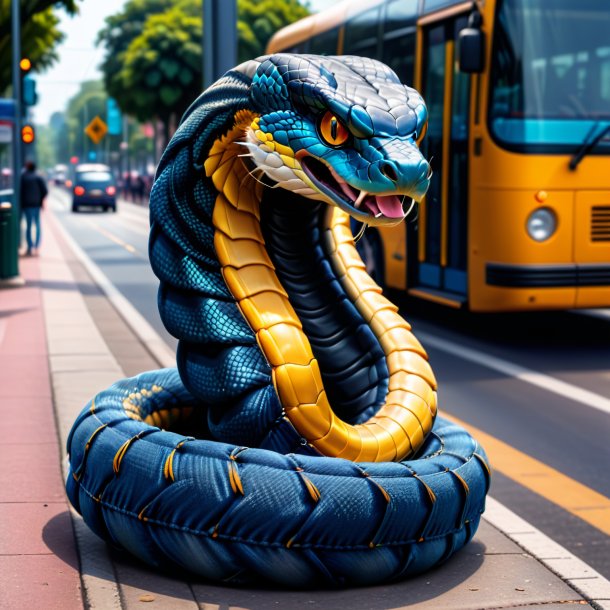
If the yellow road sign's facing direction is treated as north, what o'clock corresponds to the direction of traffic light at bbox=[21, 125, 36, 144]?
The traffic light is roughly at 12 o'clock from the yellow road sign.

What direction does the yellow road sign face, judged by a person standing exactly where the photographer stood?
facing the viewer

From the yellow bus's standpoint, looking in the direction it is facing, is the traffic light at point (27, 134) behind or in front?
behind

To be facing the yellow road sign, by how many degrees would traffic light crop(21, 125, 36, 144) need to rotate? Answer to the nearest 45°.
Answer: approximately 180°

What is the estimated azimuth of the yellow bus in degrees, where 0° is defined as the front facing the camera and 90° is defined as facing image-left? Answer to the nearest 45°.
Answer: approximately 315°

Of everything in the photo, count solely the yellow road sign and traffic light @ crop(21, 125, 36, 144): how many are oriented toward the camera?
2

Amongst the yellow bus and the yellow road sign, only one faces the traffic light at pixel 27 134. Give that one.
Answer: the yellow road sign

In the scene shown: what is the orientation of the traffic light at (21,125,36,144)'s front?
toward the camera
